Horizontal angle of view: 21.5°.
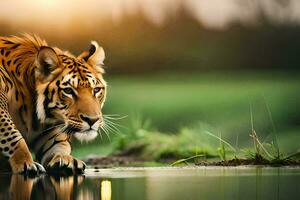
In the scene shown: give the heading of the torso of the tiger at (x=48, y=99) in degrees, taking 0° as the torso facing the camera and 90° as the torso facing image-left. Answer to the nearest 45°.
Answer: approximately 315°
